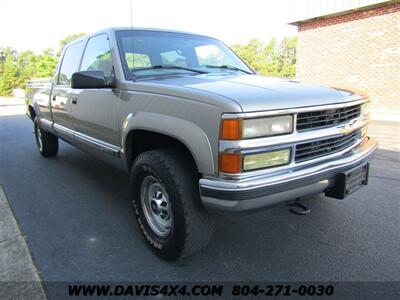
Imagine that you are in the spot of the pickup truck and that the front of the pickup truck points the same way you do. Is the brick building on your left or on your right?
on your left

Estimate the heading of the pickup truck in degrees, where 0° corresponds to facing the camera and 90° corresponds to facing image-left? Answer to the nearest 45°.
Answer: approximately 315°
